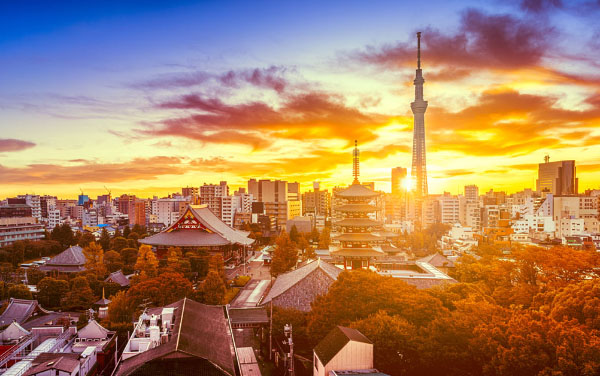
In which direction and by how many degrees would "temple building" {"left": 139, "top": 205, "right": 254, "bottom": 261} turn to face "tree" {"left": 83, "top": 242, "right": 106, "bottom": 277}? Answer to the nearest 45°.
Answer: approximately 135° to its right
